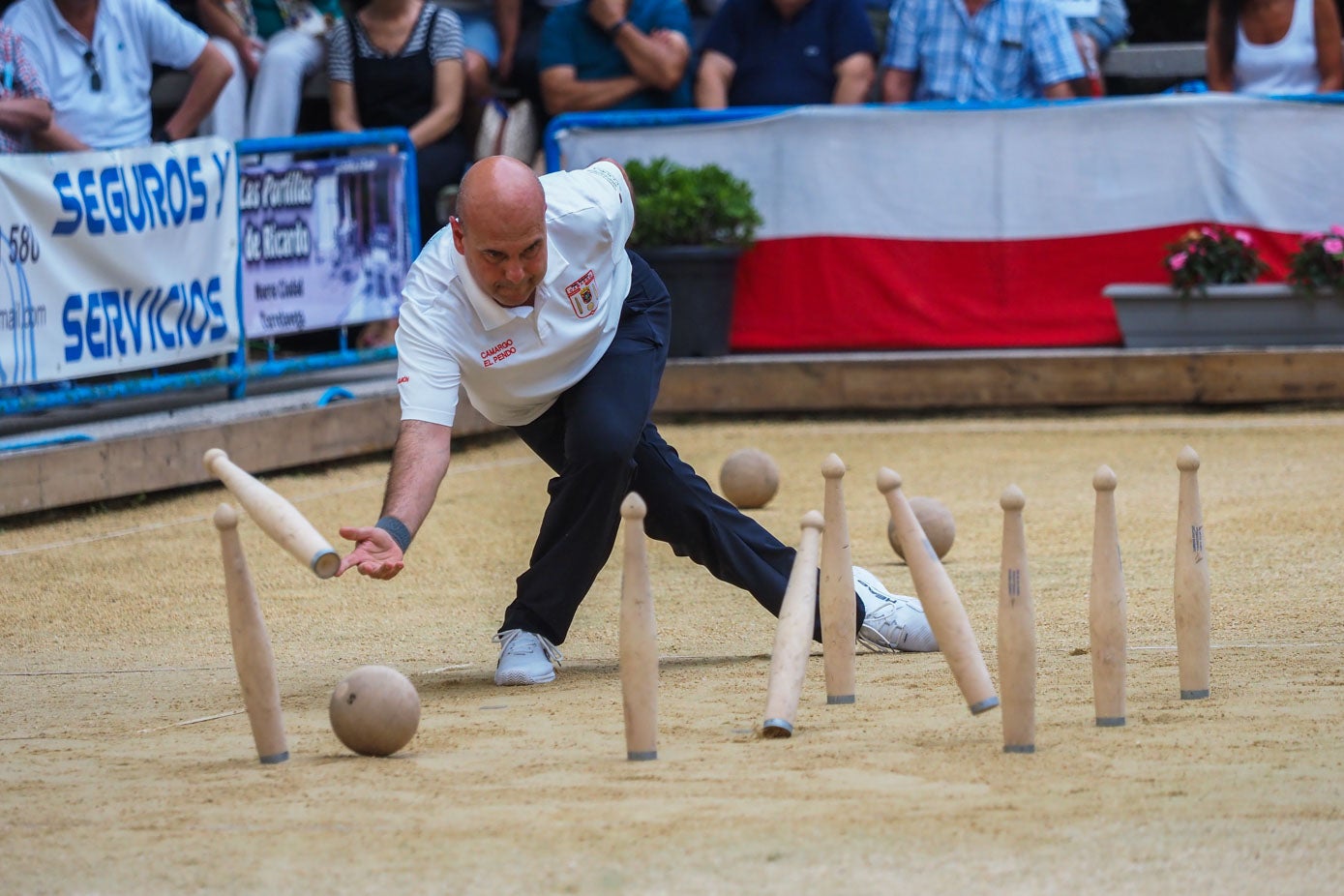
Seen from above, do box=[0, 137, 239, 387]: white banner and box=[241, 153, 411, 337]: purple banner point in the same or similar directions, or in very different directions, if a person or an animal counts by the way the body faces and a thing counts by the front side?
same or similar directions

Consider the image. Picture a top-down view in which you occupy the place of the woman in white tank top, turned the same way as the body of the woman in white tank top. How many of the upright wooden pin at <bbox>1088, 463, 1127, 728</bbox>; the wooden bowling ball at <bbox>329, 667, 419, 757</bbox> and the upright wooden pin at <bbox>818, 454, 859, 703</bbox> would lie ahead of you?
3

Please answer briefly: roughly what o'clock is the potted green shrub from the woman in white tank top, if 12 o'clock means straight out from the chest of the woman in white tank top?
The potted green shrub is roughly at 2 o'clock from the woman in white tank top.

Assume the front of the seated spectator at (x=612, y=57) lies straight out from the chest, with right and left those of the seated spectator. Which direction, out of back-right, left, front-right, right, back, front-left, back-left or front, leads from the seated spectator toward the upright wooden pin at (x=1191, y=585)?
front

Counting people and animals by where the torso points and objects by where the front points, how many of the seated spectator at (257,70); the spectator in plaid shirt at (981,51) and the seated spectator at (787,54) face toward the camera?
3

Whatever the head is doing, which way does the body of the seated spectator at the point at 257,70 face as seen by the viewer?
toward the camera

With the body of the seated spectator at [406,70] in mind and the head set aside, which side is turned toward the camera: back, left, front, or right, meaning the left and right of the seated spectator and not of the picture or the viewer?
front

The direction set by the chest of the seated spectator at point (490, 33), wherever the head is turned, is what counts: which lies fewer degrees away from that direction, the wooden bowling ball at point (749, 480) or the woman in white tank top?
the wooden bowling ball

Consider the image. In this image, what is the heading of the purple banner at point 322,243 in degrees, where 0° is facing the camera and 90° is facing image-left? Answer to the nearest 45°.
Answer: approximately 315°

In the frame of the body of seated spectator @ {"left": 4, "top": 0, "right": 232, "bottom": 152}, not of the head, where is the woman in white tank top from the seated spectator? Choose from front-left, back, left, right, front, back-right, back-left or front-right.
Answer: left

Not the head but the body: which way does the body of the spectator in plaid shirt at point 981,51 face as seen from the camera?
toward the camera

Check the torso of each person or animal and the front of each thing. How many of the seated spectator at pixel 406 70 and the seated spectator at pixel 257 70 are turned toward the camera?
2

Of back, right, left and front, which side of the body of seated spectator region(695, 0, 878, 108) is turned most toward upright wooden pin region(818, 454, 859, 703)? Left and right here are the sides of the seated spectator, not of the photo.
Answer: front

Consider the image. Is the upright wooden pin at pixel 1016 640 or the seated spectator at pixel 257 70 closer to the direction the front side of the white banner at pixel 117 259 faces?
the upright wooden pin

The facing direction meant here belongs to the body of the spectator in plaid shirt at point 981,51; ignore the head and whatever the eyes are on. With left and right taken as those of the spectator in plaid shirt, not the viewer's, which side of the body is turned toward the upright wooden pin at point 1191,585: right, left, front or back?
front

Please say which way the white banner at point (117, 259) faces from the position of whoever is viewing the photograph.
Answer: facing the viewer and to the right of the viewer
